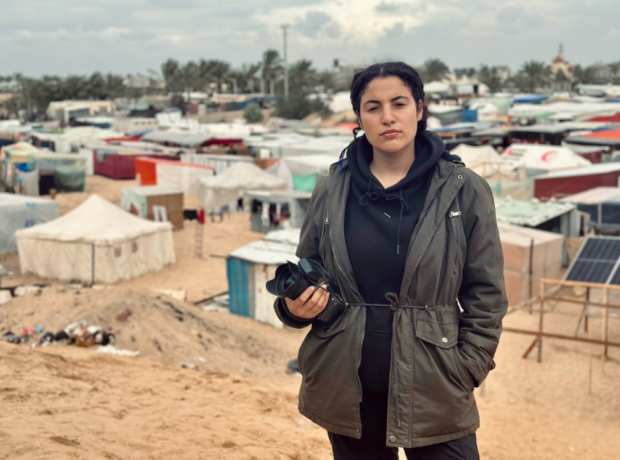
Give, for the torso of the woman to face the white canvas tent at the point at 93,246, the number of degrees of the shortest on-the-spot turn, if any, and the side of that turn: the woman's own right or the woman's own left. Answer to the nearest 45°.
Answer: approximately 135° to the woman's own right

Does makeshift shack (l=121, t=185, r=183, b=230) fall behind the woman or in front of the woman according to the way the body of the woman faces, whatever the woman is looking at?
behind

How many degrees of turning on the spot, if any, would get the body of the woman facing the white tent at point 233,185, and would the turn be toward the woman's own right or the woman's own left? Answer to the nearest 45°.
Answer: approximately 180°

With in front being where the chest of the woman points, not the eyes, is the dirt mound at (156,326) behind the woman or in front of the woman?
behind

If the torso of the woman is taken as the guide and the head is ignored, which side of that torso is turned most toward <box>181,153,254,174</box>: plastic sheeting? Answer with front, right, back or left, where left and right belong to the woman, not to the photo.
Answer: back

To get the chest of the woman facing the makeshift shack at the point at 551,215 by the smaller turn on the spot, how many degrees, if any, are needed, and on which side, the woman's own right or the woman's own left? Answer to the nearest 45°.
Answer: approximately 180°

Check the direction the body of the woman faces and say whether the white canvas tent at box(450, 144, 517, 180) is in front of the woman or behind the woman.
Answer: behind

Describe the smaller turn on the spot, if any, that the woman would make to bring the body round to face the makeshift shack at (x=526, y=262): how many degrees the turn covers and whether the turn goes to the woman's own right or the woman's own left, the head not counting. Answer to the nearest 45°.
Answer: approximately 180°

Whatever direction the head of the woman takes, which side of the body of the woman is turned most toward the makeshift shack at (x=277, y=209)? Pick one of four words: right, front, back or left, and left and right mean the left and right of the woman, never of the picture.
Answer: back

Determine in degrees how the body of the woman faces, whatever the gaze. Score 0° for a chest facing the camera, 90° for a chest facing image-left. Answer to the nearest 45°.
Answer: approximately 0°

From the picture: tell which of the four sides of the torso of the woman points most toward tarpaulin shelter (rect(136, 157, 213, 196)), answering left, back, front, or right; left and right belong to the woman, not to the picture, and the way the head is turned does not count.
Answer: back

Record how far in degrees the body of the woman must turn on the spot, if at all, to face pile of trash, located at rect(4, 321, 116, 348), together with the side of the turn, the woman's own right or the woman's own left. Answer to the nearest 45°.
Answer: approximately 135° to the woman's own right
